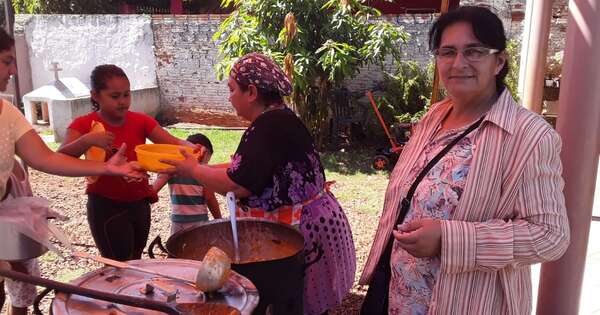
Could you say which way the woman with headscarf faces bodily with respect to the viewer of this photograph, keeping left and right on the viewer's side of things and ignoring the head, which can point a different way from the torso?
facing to the left of the viewer

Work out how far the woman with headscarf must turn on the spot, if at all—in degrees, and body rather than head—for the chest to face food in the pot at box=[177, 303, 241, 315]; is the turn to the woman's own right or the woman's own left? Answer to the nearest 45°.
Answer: approximately 90° to the woman's own left

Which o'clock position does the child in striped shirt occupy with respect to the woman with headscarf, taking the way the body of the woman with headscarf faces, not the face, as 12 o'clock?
The child in striped shirt is roughly at 2 o'clock from the woman with headscarf.

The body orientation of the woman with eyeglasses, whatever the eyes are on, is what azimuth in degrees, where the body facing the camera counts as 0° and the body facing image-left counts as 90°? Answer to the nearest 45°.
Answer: approximately 45°

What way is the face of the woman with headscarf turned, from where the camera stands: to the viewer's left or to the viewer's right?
to the viewer's left

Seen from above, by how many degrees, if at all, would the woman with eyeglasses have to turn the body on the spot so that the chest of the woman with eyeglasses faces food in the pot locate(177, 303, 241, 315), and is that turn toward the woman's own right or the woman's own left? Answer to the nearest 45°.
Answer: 0° — they already face it

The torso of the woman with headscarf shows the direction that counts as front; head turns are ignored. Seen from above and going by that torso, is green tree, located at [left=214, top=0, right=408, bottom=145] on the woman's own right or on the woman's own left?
on the woman's own right

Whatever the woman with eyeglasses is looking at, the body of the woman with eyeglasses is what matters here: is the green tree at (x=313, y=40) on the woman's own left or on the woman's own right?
on the woman's own right

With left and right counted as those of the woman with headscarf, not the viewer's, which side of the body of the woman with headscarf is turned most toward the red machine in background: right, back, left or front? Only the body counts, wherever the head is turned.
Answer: right

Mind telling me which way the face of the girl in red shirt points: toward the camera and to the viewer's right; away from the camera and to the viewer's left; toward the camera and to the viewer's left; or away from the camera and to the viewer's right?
toward the camera and to the viewer's right

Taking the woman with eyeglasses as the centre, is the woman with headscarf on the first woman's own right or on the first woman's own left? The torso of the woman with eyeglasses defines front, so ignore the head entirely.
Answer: on the first woman's own right

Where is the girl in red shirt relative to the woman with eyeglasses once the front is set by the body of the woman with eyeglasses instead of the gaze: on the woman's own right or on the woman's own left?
on the woman's own right

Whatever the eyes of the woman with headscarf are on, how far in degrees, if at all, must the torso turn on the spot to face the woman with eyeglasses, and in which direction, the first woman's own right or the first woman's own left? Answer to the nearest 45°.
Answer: approximately 135° to the first woman's own left
